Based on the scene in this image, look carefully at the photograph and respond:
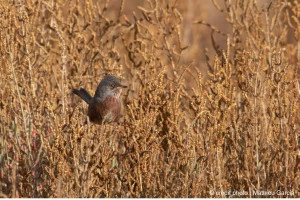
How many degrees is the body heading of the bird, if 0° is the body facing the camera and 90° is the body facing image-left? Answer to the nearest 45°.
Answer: approximately 315°
